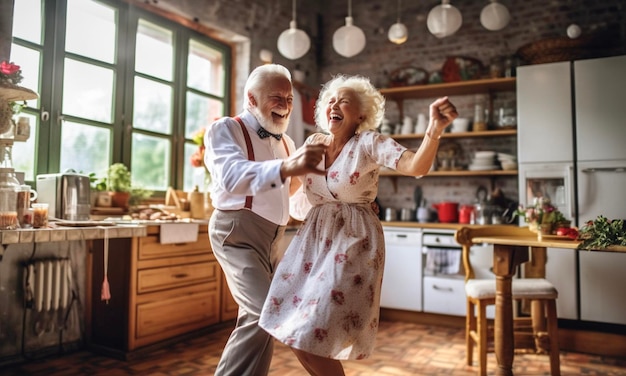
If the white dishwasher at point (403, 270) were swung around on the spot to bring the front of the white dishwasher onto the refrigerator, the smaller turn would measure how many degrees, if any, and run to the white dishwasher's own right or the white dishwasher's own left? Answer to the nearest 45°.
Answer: approximately 90° to the white dishwasher's own left

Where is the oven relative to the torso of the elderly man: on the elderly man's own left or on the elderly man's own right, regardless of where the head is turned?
on the elderly man's own left

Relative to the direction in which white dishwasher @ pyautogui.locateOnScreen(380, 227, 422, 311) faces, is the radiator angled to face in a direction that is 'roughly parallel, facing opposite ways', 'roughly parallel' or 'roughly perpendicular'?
roughly perpendicular

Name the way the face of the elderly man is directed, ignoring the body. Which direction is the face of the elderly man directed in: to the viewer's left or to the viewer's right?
to the viewer's right

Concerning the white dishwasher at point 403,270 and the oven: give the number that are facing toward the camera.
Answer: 2
